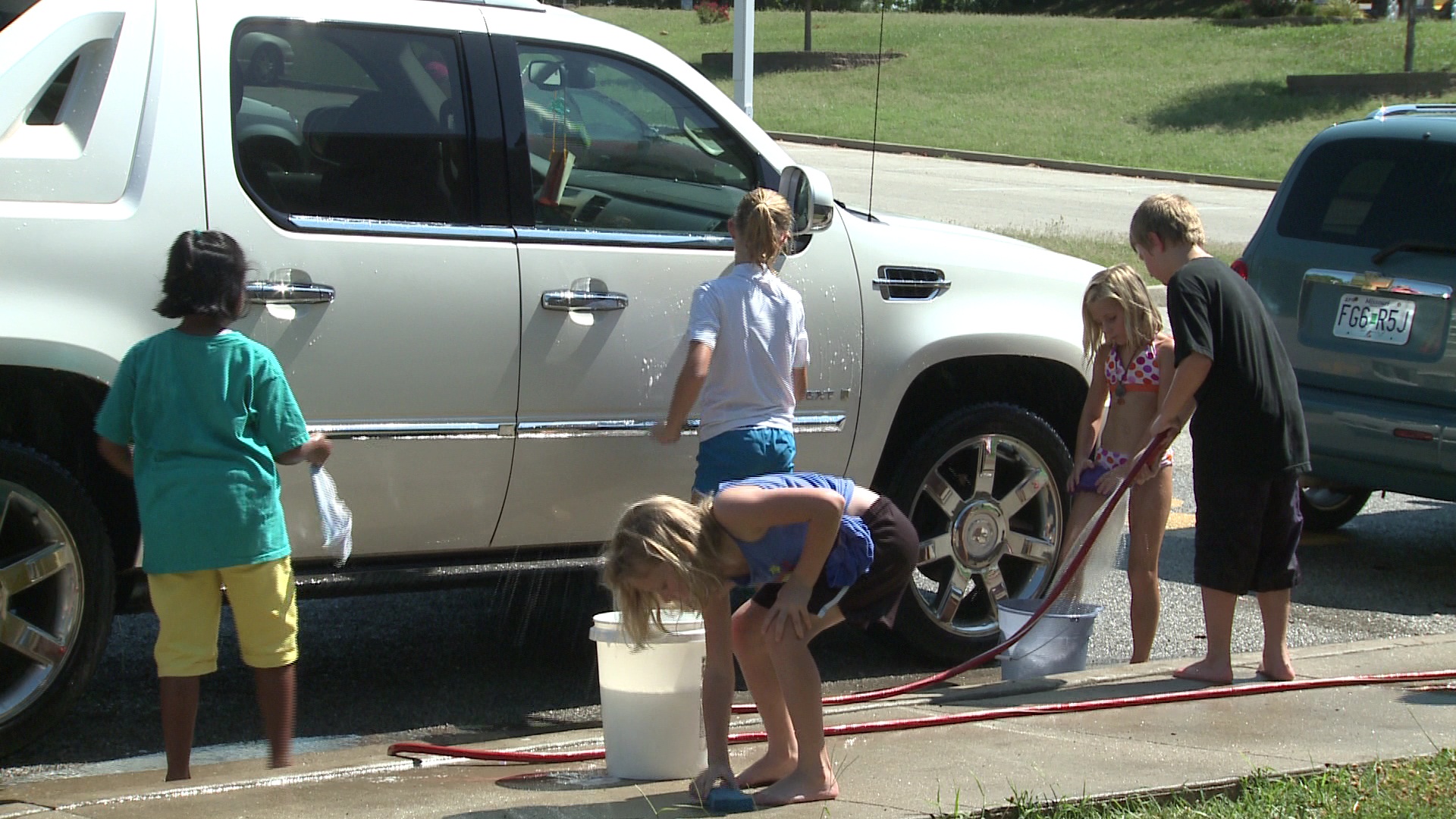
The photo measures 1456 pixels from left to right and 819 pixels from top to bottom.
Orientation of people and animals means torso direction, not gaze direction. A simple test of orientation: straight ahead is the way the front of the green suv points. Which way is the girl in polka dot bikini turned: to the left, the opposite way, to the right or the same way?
the opposite way

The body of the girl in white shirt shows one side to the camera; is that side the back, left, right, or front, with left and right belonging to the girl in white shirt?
back

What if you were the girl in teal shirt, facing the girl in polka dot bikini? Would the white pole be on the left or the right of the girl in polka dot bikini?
left

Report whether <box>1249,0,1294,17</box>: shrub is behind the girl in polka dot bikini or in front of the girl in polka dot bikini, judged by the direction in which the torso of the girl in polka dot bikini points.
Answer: behind

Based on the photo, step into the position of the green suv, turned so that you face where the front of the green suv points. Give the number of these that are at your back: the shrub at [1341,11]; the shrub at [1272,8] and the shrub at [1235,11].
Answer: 0

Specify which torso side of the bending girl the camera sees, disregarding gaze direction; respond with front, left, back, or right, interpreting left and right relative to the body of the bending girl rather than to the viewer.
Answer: left

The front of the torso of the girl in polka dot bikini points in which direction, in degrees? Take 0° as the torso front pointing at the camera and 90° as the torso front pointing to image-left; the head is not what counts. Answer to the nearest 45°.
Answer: approximately 45°

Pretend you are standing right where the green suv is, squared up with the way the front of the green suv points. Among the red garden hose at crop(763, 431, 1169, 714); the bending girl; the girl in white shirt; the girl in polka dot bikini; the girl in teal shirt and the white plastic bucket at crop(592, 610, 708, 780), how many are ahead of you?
0

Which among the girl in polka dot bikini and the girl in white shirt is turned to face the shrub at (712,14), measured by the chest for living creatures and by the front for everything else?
the girl in white shirt

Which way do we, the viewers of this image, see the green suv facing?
facing away from the viewer and to the right of the viewer

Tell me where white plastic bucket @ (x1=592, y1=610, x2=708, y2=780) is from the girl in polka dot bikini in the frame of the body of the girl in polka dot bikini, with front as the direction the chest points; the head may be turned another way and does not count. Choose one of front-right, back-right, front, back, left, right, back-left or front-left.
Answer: front

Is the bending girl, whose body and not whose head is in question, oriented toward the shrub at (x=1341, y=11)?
no

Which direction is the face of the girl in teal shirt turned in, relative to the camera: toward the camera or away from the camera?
away from the camera

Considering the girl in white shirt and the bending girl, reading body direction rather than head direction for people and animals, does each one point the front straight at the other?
no

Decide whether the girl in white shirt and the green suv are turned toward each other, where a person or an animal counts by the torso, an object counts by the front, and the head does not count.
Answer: no

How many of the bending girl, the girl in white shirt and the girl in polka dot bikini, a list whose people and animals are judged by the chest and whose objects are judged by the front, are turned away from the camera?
1

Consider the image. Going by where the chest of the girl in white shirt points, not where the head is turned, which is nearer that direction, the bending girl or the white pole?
the white pole

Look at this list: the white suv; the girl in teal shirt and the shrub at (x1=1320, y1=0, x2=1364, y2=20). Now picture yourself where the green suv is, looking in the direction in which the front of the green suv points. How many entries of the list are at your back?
2

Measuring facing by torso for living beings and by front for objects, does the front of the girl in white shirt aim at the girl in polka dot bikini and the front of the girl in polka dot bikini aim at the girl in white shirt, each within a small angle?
no

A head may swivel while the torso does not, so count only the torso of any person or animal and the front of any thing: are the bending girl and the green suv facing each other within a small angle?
no

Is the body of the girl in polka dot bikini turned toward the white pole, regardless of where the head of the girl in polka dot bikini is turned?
no

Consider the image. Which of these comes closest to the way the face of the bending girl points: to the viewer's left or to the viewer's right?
to the viewer's left

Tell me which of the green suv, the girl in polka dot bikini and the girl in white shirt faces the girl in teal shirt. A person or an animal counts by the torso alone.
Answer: the girl in polka dot bikini
